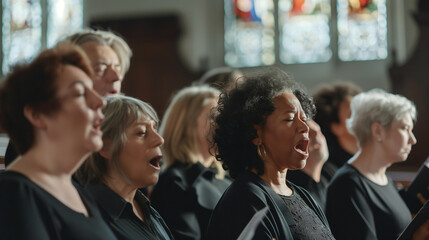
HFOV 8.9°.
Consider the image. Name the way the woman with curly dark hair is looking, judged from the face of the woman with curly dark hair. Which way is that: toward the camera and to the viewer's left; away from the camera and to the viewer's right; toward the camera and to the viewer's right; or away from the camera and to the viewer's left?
toward the camera and to the viewer's right

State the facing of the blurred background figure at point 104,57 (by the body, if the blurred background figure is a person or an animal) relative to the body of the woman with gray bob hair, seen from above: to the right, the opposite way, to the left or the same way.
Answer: the same way

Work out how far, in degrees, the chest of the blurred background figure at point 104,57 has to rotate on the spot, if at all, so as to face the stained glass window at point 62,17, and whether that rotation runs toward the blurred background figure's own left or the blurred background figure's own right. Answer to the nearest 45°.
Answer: approximately 135° to the blurred background figure's own left

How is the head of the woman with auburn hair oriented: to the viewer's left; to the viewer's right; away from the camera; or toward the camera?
to the viewer's right

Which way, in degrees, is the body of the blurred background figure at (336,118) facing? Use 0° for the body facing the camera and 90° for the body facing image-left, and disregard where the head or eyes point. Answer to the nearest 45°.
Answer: approximately 270°

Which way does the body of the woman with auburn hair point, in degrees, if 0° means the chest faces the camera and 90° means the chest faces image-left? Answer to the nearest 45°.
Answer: approximately 315°

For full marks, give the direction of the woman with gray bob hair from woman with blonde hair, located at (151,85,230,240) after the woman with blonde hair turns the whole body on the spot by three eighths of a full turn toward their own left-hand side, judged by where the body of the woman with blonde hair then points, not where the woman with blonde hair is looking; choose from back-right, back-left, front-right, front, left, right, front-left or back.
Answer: back-left

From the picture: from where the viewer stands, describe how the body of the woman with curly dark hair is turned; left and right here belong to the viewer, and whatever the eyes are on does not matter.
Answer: facing the viewer and to the right of the viewer

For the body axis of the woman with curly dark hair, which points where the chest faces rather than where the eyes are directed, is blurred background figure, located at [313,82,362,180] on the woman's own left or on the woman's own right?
on the woman's own left

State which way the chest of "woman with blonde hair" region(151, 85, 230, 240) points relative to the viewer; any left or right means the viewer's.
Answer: facing to the right of the viewer

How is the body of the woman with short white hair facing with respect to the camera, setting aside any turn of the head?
to the viewer's right

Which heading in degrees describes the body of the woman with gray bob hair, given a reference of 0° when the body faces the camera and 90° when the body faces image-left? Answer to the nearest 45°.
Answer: approximately 315°

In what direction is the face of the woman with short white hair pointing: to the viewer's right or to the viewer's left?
to the viewer's right

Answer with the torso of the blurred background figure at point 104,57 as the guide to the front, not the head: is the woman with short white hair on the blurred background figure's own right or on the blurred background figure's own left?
on the blurred background figure's own left

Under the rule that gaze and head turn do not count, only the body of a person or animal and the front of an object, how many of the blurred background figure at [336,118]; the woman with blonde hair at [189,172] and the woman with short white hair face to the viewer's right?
3
